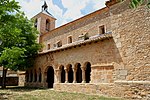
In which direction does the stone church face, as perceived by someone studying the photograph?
facing the viewer and to the left of the viewer
